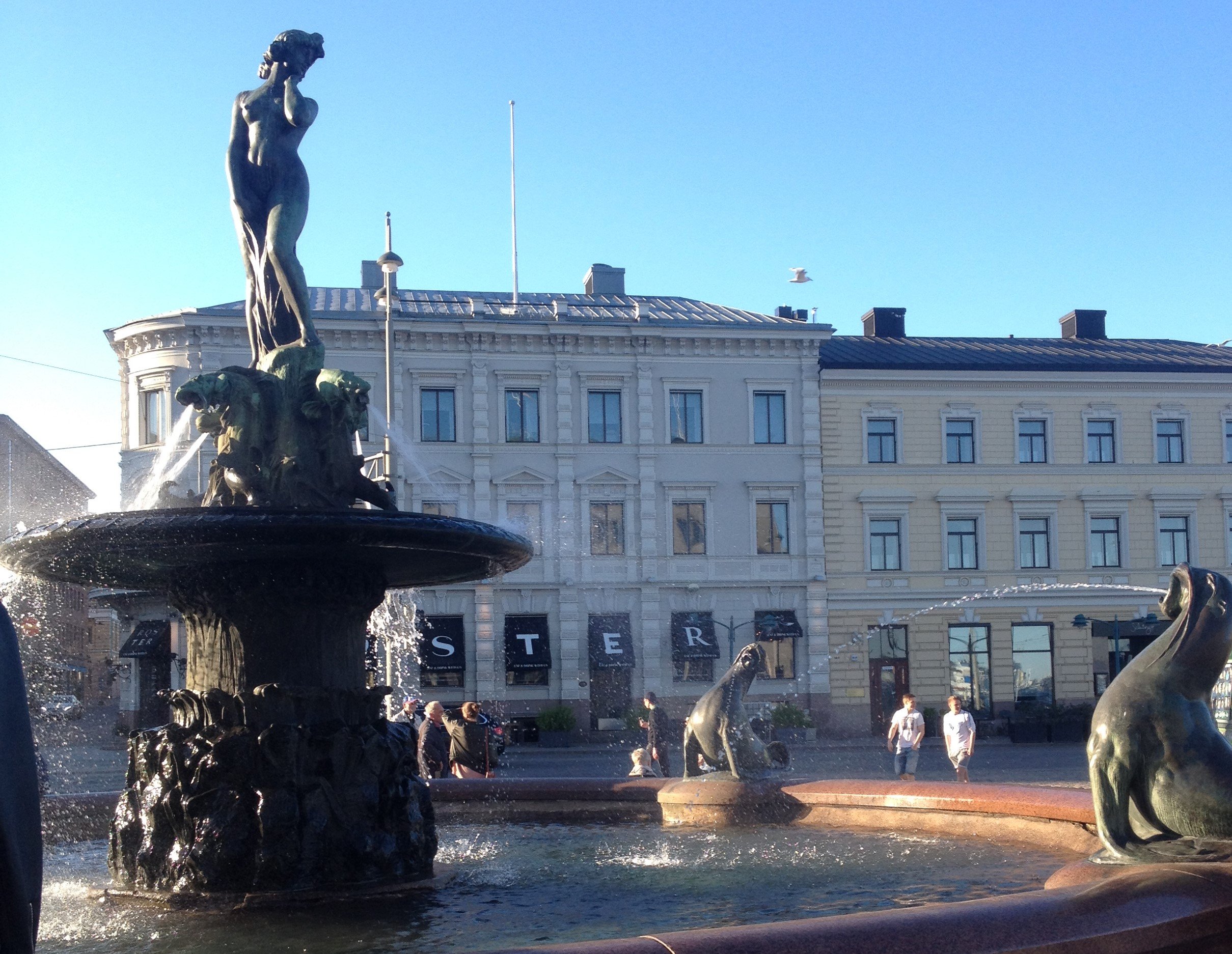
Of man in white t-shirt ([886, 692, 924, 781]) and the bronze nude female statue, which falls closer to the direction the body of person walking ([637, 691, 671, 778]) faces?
the bronze nude female statue

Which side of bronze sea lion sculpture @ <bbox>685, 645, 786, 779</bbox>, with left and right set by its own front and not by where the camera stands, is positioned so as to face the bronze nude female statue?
front

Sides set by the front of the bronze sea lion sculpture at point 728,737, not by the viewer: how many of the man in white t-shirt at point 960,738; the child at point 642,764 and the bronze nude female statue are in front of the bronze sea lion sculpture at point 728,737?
1

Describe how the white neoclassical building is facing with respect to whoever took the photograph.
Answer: facing the viewer

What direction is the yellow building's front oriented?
toward the camera

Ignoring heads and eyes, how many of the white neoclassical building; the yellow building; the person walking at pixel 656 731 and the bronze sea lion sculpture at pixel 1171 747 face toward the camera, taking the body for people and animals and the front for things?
2

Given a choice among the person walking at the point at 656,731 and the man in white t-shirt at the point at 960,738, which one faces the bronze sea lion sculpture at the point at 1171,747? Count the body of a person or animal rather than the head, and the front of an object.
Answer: the man in white t-shirt

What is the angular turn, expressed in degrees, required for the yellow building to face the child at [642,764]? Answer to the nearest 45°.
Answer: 0° — it already faces them

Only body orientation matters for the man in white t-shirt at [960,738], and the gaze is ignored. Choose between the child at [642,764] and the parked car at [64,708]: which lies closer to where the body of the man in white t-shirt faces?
the child

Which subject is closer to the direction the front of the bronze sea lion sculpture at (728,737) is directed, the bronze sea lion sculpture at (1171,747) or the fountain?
the fountain

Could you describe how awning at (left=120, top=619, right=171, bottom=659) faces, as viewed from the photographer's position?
facing the viewer and to the left of the viewer

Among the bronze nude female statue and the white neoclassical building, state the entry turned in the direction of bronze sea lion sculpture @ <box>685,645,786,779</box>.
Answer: the white neoclassical building
